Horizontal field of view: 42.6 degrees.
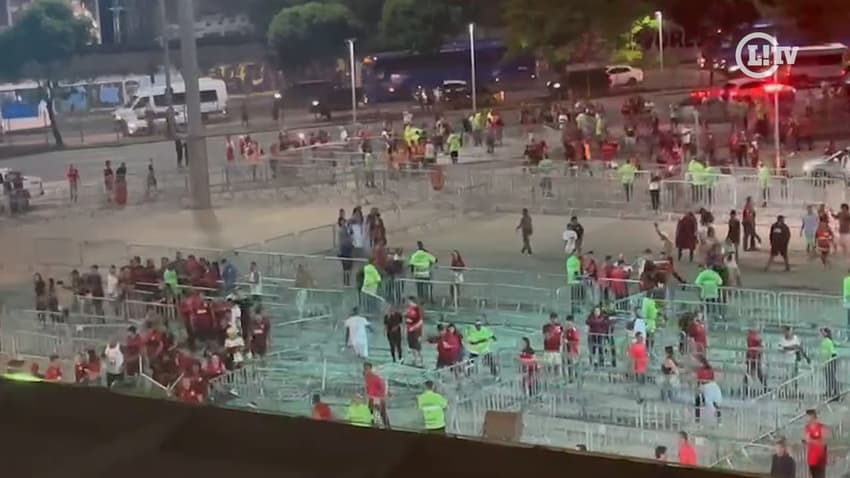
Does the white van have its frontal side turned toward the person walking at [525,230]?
no

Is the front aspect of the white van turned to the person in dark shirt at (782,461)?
no

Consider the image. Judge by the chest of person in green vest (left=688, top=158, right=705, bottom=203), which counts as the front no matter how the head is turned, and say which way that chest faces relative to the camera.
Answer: away from the camera

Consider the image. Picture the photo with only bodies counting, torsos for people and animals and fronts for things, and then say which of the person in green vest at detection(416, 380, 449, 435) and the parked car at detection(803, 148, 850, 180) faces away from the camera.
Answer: the person in green vest

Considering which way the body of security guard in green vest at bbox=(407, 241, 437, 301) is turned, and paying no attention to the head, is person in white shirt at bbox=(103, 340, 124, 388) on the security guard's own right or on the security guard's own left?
on the security guard's own left

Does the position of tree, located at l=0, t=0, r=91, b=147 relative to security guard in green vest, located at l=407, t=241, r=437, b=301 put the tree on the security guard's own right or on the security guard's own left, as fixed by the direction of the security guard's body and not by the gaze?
on the security guard's own left

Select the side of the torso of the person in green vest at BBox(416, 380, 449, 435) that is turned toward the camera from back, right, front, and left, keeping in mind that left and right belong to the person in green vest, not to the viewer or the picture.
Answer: back

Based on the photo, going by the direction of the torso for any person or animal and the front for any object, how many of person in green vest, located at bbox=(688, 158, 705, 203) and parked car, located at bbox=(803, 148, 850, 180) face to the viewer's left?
1

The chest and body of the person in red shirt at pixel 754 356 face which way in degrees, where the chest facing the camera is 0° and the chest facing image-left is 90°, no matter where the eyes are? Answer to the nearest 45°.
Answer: approximately 180°

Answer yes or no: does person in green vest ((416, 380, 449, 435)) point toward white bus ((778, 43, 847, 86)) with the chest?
no

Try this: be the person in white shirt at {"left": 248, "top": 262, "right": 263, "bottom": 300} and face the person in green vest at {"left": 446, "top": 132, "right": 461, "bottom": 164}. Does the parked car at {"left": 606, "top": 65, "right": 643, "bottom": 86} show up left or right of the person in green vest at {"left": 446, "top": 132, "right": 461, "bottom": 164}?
right

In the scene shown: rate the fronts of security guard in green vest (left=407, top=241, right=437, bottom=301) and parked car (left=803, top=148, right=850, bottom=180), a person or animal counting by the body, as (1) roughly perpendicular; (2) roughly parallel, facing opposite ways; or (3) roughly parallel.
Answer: roughly perpendicular

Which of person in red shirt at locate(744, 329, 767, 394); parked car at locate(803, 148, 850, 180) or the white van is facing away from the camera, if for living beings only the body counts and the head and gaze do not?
the person in red shirt
